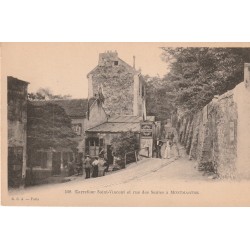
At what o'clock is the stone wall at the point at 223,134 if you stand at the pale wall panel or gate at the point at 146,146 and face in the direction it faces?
The stone wall is roughly at 11 o'clock from the pale wall panel or gate.

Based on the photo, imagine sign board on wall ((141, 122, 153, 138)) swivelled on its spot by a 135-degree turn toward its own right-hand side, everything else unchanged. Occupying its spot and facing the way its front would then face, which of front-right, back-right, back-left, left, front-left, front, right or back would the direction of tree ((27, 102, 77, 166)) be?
front-left

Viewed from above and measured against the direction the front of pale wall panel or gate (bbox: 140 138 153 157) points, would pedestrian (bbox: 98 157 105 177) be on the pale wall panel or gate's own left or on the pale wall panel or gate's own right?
on the pale wall panel or gate's own right

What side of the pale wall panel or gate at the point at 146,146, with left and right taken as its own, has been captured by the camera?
front

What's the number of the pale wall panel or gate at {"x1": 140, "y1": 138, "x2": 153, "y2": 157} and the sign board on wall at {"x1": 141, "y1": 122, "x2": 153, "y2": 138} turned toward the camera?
2

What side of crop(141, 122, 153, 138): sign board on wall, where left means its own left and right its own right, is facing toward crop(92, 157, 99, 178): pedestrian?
right

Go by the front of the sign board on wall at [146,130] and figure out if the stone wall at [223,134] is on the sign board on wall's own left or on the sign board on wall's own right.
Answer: on the sign board on wall's own left

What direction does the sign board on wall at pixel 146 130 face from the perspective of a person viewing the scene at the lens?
facing the viewer
